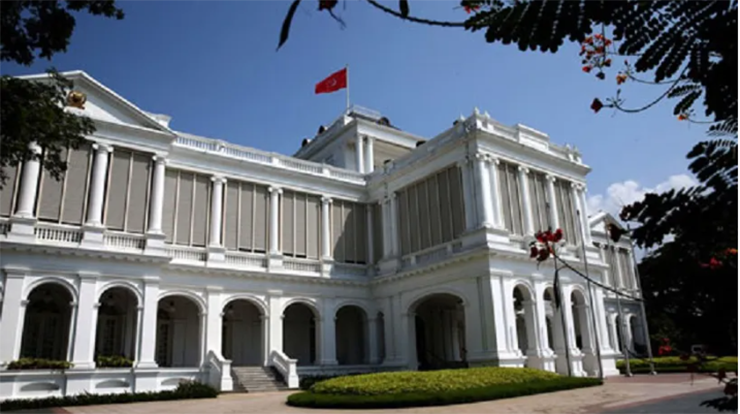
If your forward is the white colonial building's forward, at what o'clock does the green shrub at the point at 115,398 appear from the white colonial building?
The green shrub is roughly at 3 o'clock from the white colonial building.

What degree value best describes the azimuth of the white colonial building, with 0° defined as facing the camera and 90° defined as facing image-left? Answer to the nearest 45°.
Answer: approximately 315°
